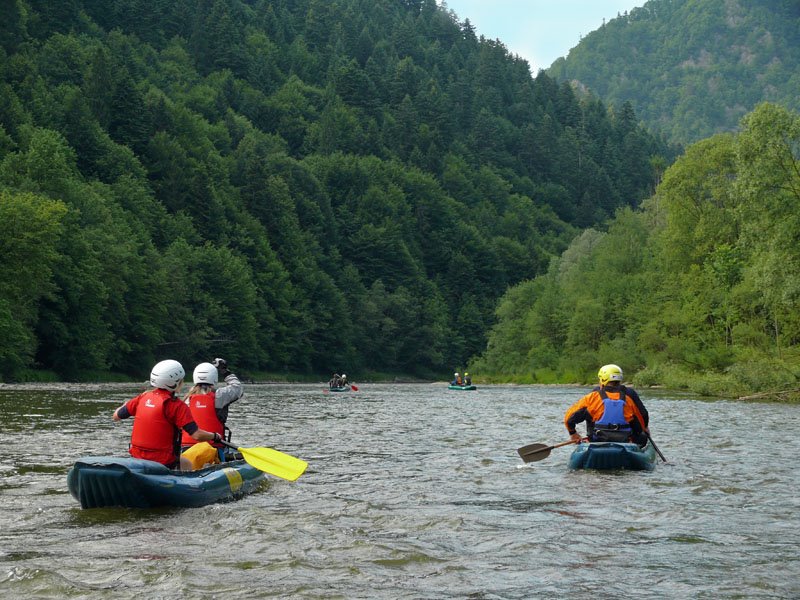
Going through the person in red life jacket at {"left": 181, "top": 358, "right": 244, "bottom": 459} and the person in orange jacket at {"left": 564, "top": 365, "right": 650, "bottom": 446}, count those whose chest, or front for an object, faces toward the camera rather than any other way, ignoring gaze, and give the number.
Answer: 0

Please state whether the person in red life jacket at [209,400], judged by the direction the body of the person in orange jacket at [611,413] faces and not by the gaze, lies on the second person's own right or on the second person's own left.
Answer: on the second person's own left

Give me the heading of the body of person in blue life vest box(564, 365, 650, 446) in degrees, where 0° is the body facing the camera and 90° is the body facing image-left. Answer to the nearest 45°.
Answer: approximately 180°

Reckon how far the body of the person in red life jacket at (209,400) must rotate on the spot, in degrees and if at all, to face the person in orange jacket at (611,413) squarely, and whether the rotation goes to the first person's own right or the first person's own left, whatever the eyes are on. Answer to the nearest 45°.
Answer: approximately 45° to the first person's own right

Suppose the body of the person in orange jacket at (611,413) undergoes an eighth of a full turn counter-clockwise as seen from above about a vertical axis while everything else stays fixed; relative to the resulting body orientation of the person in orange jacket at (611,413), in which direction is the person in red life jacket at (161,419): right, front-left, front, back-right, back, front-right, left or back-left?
left

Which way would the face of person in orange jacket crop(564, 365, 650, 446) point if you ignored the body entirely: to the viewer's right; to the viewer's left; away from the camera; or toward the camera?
away from the camera

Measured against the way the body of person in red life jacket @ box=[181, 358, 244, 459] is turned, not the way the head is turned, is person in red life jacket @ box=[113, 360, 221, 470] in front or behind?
behind

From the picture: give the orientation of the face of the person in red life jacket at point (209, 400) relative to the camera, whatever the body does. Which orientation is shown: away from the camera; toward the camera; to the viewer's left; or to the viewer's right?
away from the camera

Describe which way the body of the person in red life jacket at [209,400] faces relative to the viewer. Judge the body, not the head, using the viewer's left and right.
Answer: facing away from the viewer and to the right of the viewer

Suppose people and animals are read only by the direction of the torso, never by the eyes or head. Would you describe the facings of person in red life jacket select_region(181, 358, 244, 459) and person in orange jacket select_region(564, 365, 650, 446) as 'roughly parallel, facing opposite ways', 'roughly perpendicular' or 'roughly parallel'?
roughly parallel
